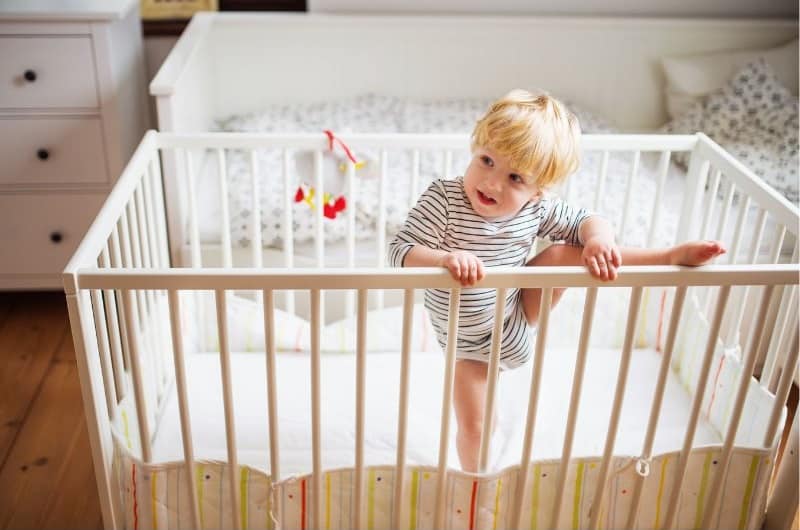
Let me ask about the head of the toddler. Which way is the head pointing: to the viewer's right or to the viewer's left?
to the viewer's left

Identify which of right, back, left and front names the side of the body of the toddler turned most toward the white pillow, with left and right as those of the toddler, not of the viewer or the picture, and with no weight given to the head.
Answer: back

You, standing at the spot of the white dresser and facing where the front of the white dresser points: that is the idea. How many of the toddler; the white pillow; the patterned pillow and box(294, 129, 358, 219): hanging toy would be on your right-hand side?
0

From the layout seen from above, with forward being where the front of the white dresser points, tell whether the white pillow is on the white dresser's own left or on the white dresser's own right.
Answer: on the white dresser's own left

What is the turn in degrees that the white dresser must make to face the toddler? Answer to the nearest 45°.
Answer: approximately 45° to its left

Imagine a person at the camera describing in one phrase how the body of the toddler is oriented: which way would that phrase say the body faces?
toward the camera

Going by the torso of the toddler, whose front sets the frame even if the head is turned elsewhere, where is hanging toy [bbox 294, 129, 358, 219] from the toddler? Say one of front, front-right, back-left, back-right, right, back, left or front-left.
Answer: back-right

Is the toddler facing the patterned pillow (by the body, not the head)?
no

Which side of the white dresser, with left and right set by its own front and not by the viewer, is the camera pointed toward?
front

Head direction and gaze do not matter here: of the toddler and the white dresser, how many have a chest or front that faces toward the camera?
2

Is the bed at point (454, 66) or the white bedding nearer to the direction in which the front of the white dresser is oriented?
the white bedding

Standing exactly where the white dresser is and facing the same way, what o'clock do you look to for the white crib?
The white crib is roughly at 11 o'clock from the white dresser.

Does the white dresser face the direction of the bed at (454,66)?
no
